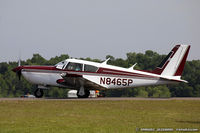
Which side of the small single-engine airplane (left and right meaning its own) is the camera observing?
left
